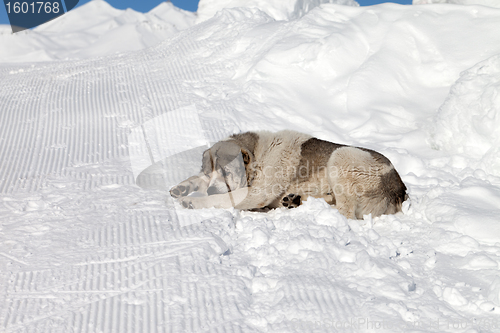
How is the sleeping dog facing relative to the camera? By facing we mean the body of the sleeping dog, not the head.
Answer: to the viewer's left
